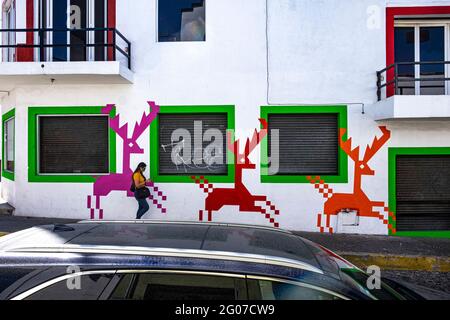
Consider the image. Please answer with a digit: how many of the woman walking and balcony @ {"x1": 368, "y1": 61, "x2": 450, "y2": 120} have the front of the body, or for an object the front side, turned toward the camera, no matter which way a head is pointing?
1

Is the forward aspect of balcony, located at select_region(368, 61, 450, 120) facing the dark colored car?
yes

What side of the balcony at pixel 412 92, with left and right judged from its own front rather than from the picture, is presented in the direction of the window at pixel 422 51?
back

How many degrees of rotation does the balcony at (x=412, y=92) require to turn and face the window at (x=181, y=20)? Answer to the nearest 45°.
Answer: approximately 90° to its right
